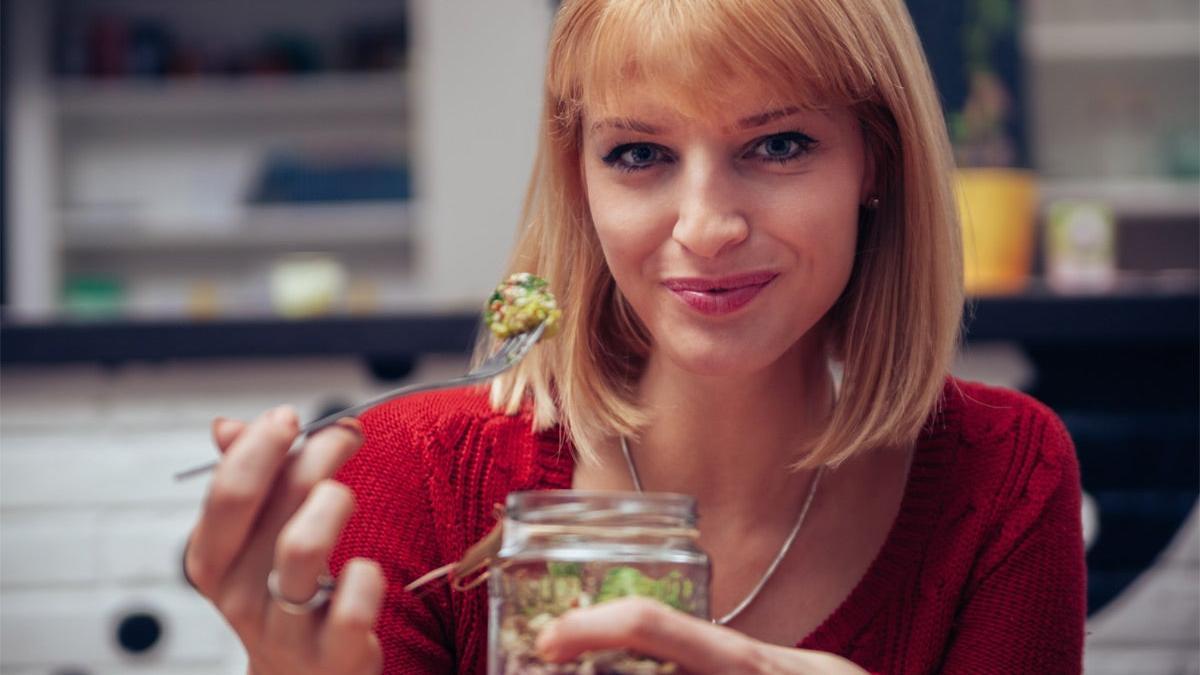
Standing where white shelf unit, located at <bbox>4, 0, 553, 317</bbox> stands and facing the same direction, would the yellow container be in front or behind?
in front

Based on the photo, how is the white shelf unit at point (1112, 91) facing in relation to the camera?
toward the camera

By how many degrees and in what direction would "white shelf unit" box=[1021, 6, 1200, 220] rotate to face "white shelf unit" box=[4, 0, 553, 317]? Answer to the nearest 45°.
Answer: approximately 90° to its right

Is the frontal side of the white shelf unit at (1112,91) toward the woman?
yes

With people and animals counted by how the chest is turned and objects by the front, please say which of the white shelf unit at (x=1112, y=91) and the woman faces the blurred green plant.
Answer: the white shelf unit

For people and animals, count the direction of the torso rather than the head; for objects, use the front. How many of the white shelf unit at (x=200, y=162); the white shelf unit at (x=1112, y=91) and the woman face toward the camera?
3

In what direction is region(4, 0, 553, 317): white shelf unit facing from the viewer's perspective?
toward the camera

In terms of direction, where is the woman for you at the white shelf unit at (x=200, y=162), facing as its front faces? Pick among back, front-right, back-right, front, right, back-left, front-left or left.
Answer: front

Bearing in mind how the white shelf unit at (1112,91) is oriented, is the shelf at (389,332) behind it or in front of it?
in front

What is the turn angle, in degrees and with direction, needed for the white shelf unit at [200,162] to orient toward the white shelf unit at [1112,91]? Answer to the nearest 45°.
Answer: approximately 45° to its left

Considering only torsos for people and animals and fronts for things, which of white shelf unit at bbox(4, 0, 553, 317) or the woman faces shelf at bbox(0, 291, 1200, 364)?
the white shelf unit

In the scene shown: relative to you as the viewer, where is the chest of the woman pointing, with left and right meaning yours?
facing the viewer

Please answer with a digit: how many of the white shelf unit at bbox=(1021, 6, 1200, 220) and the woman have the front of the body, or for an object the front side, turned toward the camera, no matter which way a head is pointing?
2
